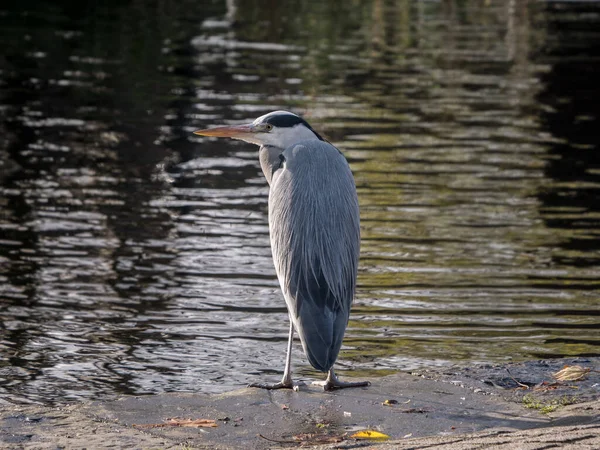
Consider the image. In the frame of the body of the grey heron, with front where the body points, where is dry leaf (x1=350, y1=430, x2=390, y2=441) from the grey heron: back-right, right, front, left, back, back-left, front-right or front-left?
back-left

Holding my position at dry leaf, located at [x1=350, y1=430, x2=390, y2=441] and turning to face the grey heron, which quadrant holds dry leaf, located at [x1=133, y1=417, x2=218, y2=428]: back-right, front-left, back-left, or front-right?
front-left

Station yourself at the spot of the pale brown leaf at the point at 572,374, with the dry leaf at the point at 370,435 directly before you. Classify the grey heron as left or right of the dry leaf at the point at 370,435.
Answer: right

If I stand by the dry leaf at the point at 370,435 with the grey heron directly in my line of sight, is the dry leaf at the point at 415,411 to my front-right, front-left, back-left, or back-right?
front-right

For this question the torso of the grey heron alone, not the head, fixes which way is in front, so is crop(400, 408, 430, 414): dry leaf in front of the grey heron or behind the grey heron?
behind

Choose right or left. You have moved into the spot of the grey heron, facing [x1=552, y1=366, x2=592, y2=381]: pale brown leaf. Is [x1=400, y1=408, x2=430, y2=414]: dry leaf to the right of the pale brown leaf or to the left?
right

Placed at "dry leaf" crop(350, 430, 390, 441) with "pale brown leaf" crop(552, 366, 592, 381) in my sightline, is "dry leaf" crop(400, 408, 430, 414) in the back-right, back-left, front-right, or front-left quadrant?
front-left

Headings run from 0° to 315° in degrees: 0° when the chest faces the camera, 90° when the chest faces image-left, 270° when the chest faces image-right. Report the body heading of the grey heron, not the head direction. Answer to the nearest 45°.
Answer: approximately 135°

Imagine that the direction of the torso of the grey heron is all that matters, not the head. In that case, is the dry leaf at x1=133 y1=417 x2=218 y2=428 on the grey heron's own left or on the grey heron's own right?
on the grey heron's own left

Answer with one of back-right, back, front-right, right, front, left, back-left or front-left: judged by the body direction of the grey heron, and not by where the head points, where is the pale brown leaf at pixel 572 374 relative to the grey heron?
back-right
